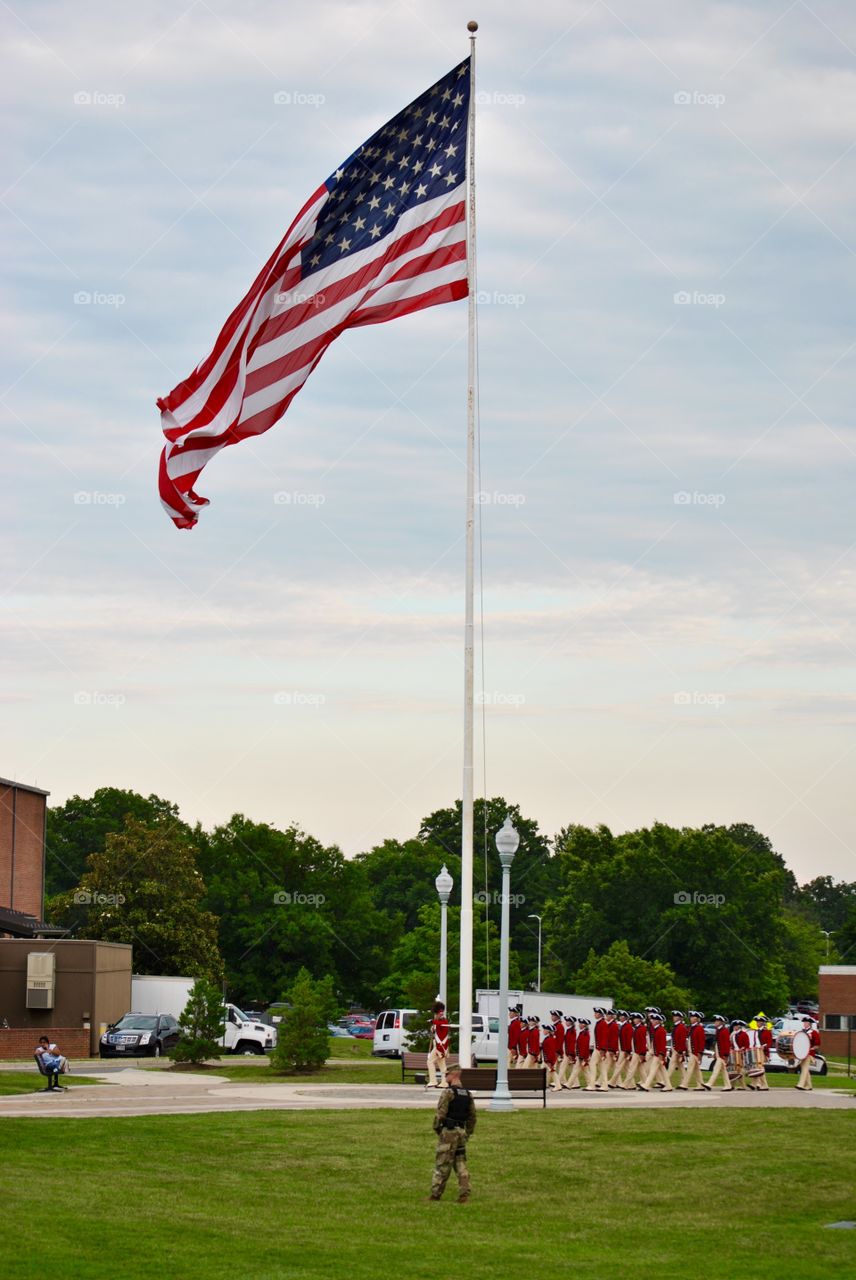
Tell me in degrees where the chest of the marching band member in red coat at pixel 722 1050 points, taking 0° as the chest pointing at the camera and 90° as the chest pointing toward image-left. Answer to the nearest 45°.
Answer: approximately 90°

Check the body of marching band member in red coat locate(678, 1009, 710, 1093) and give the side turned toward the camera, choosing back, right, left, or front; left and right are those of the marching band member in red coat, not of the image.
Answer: left

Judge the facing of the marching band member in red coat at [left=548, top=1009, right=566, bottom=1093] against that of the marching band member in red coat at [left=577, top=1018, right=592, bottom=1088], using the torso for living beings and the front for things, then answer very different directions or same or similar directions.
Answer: same or similar directions

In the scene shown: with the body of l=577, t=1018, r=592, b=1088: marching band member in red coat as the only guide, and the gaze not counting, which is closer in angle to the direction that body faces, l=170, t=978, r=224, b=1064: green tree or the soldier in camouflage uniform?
the green tree

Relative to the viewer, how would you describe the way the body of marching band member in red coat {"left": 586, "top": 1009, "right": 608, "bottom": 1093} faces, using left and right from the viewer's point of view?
facing to the left of the viewer

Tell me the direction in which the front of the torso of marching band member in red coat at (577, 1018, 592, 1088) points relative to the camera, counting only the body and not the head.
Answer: to the viewer's left

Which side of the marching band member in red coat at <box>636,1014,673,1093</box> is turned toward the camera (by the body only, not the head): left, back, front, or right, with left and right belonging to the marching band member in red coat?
left

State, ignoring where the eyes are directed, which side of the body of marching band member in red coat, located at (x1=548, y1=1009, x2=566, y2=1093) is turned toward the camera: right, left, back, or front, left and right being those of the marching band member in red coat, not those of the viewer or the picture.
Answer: left

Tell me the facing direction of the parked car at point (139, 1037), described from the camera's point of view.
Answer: facing the viewer and to the left of the viewer

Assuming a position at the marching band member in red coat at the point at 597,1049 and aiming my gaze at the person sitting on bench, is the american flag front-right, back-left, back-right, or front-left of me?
front-left

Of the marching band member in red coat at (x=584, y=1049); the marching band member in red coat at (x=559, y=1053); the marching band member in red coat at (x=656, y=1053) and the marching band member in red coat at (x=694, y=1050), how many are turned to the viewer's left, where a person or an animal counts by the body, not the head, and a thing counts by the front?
4

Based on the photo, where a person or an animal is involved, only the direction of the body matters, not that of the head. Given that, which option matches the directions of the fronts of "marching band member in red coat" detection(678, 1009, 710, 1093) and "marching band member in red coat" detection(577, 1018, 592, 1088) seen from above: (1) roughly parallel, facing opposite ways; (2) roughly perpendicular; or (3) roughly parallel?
roughly parallel
